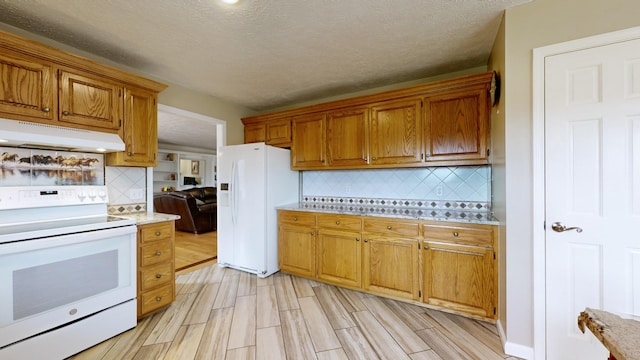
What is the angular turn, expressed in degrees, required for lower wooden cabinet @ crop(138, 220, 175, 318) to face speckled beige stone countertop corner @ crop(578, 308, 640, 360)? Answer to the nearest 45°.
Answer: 0° — it already faces it

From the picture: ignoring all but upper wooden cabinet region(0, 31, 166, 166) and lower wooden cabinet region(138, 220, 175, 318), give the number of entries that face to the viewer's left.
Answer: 0

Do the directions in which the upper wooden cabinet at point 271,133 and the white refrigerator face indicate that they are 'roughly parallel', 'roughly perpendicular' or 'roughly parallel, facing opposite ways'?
roughly parallel

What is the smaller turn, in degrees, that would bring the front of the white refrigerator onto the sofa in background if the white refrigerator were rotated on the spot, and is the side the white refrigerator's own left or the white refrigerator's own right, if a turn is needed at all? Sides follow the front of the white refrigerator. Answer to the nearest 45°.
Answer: approximately 90° to the white refrigerator's own right

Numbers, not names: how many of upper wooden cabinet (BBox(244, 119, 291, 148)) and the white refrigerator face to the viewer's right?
0

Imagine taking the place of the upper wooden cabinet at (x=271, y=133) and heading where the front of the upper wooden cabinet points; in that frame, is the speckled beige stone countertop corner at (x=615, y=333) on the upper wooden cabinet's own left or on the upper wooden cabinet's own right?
on the upper wooden cabinet's own left

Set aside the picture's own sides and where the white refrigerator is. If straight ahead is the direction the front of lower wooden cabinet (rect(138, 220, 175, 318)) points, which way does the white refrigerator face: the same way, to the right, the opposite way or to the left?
to the right

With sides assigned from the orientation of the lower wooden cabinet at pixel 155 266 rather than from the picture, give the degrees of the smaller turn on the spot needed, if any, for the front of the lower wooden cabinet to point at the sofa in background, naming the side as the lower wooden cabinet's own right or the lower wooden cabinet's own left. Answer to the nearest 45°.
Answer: approximately 135° to the lower wooden cabinet's own left

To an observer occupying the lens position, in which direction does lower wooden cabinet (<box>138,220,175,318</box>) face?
facing the viewer and to the right of the viewer

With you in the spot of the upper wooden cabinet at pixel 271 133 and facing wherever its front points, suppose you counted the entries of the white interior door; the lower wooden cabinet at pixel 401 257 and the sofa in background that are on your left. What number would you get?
2

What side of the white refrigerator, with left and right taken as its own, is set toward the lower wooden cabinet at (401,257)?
left

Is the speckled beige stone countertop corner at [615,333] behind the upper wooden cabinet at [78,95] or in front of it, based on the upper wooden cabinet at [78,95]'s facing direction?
in front

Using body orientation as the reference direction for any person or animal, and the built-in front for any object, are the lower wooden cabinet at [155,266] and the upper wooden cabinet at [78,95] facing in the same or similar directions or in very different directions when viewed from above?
same or similar directions

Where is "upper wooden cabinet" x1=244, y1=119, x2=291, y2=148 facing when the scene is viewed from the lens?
facing the viewer and to the left of the viewer

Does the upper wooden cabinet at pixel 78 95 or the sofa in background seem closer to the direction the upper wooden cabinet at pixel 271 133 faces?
the upper wooden cabinet
